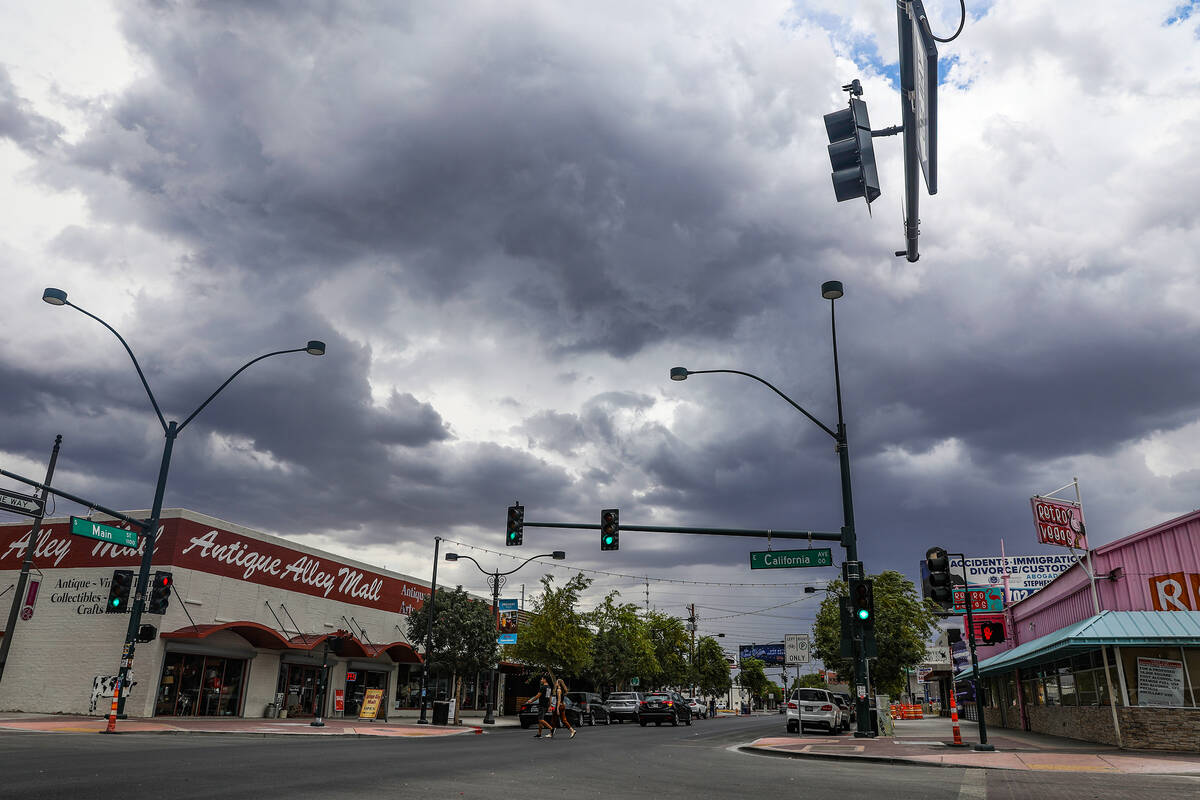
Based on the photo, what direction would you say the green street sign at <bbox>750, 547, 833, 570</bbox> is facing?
toward the camera

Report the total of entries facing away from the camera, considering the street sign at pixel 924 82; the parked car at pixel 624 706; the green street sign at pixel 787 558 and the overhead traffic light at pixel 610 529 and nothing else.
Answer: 1

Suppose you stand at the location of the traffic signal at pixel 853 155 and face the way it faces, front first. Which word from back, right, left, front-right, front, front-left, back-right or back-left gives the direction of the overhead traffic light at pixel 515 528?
front-right

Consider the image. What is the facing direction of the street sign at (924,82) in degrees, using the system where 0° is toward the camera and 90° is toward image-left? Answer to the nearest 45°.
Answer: approximately 90°

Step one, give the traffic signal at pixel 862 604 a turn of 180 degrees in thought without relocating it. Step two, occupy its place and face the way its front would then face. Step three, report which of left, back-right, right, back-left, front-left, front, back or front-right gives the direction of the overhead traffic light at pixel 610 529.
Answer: left

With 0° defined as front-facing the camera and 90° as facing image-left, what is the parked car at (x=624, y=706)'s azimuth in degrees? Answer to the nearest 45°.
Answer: approximately 180°

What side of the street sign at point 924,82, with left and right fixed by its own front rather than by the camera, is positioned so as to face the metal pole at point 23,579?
front

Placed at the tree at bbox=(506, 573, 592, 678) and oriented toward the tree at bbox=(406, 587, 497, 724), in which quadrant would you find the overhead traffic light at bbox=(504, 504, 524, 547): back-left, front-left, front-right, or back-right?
front-left

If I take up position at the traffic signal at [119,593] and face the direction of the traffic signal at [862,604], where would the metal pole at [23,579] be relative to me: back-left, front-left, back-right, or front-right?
back-left

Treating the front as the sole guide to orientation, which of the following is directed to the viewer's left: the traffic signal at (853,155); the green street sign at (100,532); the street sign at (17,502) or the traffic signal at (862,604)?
the traffic signal at (853,155)

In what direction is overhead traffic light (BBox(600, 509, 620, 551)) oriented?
toward the camera
